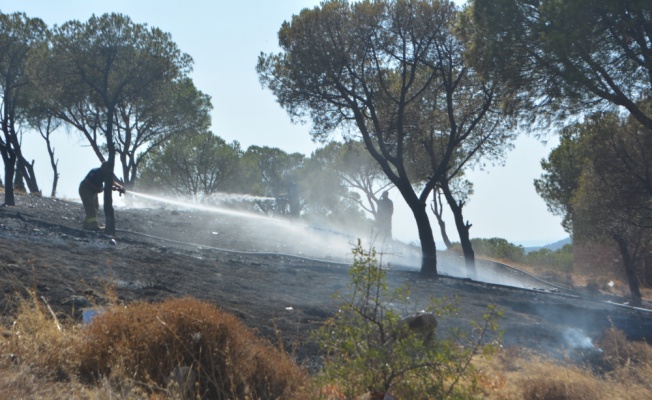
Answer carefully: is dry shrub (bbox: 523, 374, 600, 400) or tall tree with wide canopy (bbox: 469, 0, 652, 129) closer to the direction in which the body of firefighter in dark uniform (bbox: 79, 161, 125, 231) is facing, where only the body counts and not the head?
the tall tree with wide canopy

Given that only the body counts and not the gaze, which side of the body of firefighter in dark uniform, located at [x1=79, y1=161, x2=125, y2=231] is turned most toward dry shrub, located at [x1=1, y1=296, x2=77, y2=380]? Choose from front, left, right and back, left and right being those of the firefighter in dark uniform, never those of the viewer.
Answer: right

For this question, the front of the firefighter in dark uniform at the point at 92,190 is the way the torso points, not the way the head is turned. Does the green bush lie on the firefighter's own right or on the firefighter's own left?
on the firefighter's own right

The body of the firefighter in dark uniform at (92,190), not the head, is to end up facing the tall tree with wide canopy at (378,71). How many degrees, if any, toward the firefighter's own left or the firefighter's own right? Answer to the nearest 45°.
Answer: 0° — they already face it

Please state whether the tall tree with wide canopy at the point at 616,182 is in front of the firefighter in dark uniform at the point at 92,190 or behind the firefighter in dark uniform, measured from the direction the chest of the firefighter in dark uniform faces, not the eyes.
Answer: in front

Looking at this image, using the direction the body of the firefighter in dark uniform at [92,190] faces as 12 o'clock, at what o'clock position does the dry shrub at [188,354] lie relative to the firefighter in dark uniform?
The dry shrub is roughly at 3 o'clock from the firefighter in dark uniform.

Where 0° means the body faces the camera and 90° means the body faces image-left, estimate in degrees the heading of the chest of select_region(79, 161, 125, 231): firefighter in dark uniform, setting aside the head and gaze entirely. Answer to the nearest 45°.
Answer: approximately 270°

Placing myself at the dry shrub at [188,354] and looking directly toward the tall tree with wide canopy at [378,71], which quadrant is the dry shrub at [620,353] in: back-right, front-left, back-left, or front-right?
front-right

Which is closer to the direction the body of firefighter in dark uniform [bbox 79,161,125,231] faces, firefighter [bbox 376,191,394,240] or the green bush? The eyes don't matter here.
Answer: the firefighter
